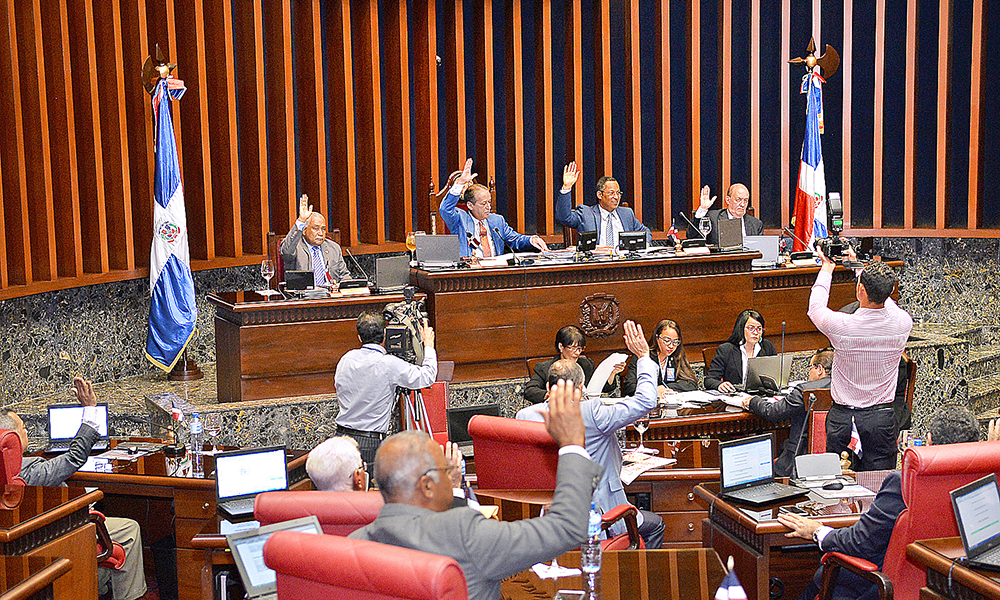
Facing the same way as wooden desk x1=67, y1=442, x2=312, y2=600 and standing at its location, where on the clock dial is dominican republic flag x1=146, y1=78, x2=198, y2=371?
The dominican republic flag is roughly at 6 o'clock from the wooden desk.

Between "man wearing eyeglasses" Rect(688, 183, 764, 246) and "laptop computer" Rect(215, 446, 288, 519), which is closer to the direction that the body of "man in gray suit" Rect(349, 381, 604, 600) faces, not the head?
the man wearing eyeglasses

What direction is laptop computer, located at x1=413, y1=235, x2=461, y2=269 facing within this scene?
away from the camera

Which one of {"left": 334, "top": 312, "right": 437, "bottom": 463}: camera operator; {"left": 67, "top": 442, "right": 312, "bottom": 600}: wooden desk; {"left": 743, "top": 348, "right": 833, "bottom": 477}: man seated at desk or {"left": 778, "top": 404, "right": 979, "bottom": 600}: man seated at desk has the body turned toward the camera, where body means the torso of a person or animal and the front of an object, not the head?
the wooden desk

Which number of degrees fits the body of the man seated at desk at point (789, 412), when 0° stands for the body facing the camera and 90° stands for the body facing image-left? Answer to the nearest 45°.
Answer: approximately 90°

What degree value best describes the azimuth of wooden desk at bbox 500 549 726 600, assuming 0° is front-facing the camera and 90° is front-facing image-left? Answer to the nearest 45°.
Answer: approximately 0°

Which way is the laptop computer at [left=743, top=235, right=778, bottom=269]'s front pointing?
away from the camera

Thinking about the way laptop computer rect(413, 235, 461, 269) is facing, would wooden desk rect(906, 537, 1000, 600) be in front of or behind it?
behind

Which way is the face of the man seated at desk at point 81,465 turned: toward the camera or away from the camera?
away from the camera

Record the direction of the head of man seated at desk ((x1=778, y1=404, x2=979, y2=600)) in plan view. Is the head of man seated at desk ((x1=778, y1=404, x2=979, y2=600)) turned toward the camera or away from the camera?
away from the camera

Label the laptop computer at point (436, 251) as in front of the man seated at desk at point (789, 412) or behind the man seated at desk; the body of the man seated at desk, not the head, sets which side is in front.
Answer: in front

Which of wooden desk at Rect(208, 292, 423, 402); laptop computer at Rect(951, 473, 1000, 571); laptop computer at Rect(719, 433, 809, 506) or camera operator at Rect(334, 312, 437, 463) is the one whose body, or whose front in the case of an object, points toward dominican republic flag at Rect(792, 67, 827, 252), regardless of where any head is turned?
the camera operator

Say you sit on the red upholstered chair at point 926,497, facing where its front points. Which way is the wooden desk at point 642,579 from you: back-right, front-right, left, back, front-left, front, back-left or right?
left

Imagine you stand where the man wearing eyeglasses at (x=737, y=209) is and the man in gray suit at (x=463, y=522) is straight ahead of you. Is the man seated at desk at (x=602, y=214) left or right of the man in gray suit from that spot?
right

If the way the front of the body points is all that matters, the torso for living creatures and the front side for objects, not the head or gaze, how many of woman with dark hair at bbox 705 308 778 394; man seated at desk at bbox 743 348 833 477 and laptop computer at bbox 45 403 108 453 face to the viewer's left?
1
